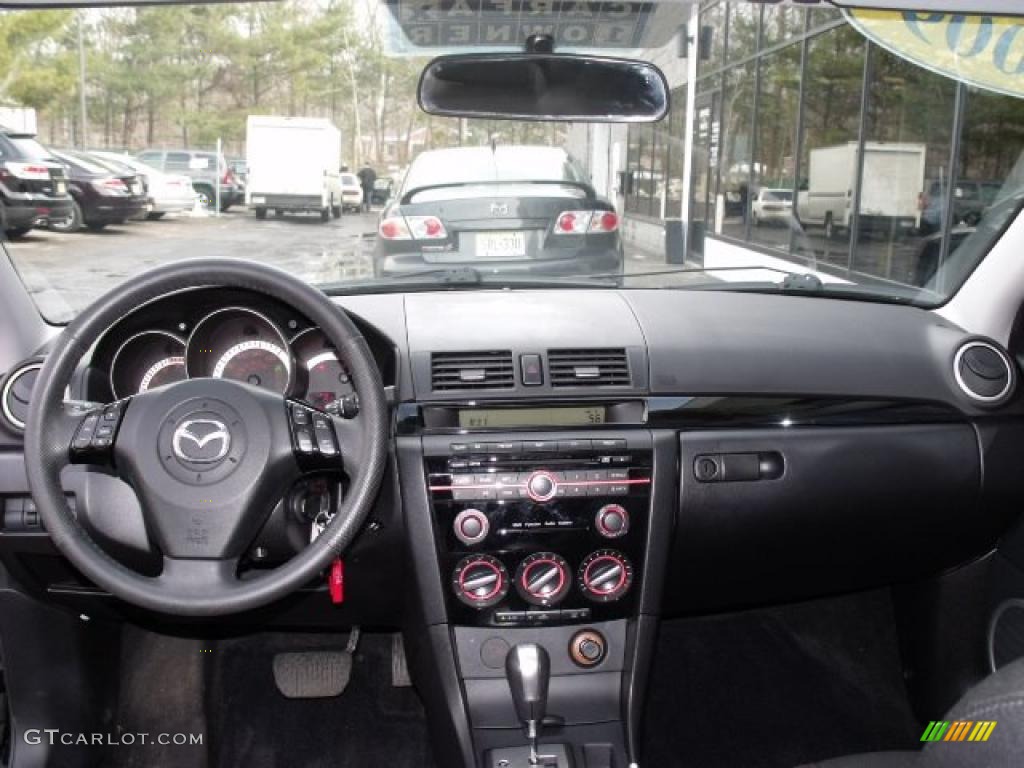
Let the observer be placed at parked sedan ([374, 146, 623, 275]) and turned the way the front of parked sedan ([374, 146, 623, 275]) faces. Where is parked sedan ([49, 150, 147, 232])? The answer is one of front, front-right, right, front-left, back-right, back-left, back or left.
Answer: left

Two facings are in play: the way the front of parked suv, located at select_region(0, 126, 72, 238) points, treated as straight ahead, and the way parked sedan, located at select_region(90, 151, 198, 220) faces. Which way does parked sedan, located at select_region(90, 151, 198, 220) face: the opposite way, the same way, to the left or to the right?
the same way

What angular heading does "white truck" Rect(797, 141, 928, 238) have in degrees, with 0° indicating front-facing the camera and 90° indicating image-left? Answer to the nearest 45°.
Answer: approximately 135°

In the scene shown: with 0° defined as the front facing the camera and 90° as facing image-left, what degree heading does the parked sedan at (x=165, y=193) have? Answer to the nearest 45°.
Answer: approximately 135°

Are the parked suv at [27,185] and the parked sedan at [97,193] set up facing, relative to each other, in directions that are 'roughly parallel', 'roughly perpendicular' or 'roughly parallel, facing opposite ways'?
roughly parallel

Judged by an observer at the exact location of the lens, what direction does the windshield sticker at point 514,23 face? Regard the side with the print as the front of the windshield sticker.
facing away from the viewer

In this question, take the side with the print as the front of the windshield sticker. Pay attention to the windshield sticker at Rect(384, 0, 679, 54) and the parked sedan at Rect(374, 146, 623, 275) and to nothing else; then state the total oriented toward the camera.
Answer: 0
